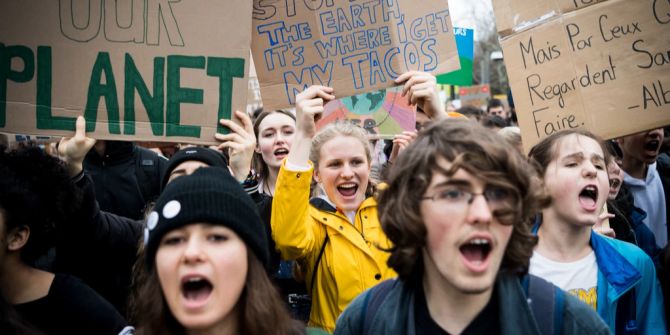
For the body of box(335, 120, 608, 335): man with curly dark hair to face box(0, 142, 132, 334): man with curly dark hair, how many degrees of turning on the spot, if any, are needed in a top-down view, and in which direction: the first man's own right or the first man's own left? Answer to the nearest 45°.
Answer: approximately 90° to the first man's own right

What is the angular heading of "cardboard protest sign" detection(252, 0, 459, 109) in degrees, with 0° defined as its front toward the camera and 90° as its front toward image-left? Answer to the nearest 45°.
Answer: approximately 0°

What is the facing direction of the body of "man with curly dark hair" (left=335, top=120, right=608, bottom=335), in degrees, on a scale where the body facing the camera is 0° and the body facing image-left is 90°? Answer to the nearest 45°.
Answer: approximately 0°

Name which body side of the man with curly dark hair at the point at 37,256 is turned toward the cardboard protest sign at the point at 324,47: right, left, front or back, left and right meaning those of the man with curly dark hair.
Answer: back

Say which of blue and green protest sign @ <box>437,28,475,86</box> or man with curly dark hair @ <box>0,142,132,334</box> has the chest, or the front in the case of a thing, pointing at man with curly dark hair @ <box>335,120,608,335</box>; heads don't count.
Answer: the blue and green protest sign

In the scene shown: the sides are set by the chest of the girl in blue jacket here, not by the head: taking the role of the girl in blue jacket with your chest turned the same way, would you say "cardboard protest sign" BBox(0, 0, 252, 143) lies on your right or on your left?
on your right
